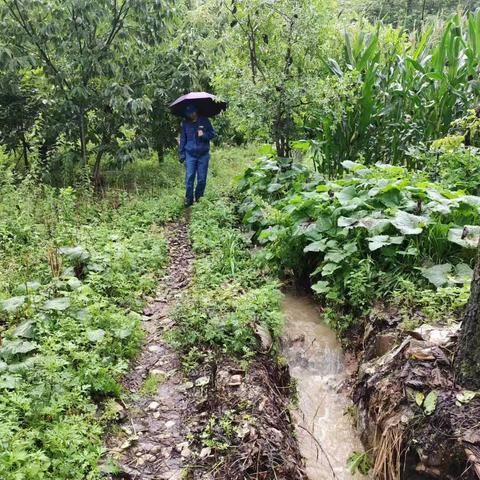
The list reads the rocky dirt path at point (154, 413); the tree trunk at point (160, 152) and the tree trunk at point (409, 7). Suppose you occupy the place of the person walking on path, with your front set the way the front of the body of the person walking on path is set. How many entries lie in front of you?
1

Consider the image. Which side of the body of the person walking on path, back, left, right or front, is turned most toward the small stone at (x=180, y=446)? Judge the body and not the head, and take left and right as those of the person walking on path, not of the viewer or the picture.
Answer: front

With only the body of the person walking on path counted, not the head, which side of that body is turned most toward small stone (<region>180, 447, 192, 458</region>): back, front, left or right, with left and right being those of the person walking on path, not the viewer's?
front

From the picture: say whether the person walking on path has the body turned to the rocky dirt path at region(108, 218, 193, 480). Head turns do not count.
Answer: yes

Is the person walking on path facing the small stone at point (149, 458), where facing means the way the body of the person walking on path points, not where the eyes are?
yes

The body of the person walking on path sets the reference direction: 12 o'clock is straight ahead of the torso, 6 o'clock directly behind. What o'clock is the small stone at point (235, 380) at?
The small stone is roughly at 12 o'clock from the person walking on path.

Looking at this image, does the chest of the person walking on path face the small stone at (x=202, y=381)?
yes

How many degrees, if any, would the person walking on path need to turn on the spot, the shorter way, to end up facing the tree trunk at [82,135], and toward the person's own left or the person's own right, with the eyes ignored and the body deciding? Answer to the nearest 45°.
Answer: approximately 90° to the person's own right

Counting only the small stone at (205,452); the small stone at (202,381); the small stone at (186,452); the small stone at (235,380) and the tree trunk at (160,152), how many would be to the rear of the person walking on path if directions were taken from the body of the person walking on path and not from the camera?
1

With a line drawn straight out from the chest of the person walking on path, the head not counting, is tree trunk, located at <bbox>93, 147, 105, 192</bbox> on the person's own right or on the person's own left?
on the person's own right

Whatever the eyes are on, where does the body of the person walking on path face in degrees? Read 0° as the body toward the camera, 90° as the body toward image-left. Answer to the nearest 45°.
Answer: approximately 0°

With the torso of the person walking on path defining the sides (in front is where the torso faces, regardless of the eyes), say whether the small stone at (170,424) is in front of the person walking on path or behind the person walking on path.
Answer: in front

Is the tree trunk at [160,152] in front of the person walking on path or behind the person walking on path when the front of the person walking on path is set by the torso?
behind

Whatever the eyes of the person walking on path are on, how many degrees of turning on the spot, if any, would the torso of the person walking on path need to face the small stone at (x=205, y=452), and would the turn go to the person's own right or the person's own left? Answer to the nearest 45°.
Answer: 0° — they already face it
